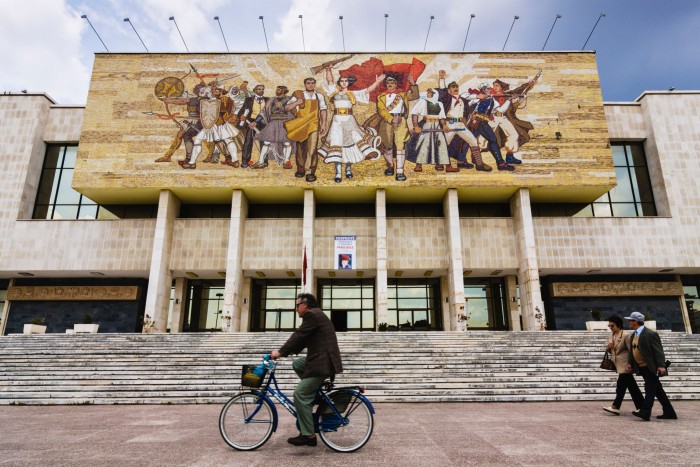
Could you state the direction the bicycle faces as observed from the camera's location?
facing to the left of the viewer

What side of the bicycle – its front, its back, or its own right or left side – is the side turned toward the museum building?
right

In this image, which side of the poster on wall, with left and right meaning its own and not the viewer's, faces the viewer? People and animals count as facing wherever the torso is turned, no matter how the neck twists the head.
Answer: front

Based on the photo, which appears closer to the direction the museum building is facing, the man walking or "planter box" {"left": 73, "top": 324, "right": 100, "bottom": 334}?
the man walking

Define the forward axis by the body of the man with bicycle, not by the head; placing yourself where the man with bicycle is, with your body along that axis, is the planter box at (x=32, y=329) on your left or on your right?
on your right

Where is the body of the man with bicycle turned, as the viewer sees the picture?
to the viewer's left

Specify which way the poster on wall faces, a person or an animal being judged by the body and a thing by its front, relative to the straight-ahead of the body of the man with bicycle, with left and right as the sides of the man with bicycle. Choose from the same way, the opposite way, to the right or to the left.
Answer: to the left

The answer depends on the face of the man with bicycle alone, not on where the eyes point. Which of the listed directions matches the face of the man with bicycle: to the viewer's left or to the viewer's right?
to the viewer's left

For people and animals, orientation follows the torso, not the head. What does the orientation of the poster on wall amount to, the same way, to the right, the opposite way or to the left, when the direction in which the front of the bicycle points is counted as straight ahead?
to the left

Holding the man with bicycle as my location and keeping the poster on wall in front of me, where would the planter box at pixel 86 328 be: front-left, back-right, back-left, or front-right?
front-left

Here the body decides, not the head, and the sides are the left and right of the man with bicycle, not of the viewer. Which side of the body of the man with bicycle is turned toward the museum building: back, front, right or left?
right

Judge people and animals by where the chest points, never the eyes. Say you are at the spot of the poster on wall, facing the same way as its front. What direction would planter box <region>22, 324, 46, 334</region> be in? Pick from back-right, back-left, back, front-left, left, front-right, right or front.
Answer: right

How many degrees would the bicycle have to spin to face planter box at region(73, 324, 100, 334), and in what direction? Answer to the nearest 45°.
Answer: approximately 45° to its right

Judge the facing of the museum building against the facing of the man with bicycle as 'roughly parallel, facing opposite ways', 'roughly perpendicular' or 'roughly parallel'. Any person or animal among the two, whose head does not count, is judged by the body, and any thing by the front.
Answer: roughly perpendicular

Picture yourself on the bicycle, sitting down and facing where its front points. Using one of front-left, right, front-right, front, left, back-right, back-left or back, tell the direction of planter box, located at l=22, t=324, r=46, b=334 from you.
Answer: front-right
